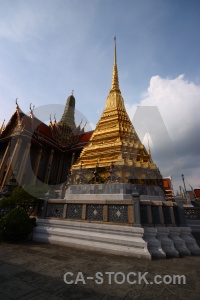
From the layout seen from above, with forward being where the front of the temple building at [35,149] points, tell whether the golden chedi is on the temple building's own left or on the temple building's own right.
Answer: on the temple building's own left

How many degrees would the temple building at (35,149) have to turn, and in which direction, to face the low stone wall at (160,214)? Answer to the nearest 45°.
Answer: approximately 45° to its left
